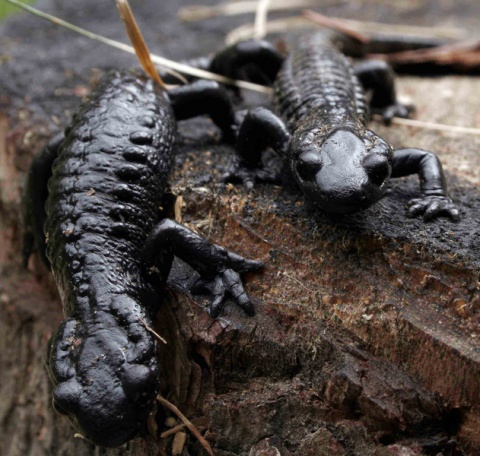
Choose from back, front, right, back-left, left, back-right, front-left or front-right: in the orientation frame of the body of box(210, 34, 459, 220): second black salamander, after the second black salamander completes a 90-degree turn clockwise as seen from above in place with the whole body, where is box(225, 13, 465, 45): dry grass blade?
right

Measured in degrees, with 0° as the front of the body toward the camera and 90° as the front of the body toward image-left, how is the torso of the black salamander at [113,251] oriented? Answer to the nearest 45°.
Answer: approximately 0°

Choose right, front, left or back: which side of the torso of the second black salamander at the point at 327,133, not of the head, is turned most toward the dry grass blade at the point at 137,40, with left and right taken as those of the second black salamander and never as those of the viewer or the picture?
right

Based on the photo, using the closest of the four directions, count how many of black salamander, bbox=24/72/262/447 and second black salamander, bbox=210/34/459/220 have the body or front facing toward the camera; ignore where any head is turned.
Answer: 2

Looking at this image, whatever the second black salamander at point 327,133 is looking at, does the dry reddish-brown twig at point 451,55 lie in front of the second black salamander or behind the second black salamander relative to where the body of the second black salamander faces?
behind
